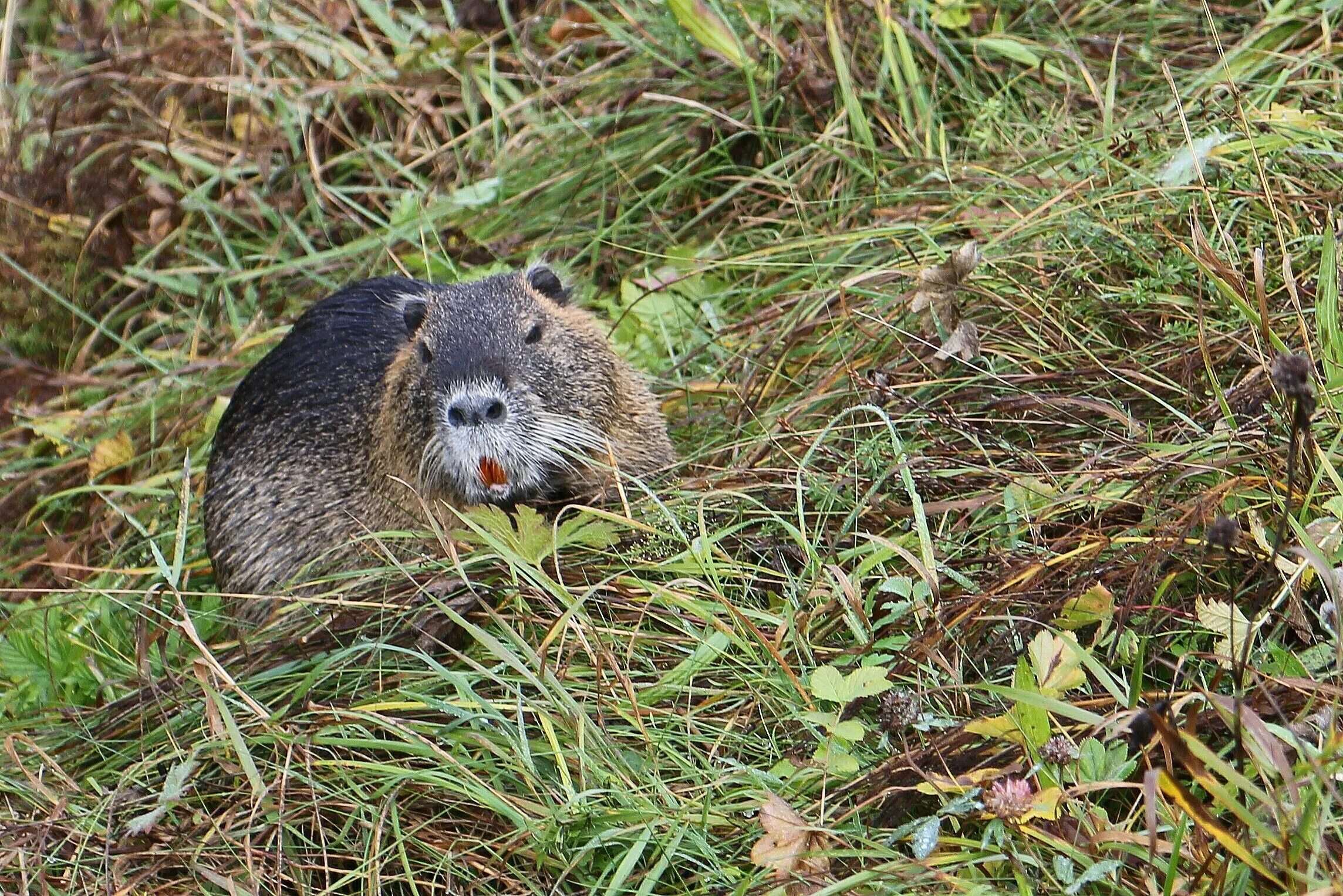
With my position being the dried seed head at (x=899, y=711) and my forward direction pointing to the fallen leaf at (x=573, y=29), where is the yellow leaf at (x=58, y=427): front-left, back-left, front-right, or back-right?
front-left

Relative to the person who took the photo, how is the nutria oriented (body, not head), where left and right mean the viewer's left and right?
facing the viewer and to the right of the viewer

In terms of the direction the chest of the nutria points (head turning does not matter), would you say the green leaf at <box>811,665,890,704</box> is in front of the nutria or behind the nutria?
in front

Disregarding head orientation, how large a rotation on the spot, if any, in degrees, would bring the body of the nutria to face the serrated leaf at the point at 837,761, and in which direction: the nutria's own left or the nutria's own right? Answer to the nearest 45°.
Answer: approximately 45° to the nutria's own right

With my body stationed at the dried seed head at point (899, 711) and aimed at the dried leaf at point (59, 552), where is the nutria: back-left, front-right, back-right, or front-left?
front-right

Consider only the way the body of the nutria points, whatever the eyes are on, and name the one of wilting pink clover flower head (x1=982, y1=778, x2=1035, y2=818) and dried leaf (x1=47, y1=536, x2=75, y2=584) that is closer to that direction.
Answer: the wilting pink clover flower head

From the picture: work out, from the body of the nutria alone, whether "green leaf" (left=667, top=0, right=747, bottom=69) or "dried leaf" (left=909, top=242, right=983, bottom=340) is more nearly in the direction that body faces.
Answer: the dried leaf

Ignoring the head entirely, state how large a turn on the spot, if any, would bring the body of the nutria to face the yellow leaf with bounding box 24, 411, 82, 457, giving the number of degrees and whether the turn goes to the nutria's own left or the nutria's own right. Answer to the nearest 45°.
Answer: approximately 180°

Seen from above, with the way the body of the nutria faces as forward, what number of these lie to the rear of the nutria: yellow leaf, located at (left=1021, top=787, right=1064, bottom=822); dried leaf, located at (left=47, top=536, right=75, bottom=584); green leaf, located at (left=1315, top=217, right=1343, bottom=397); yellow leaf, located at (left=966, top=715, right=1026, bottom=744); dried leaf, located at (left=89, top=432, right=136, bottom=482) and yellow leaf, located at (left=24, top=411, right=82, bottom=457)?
3

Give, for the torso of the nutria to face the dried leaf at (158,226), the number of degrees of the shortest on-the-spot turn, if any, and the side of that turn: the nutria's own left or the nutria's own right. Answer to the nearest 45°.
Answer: approximately 135° to the nutria's own left

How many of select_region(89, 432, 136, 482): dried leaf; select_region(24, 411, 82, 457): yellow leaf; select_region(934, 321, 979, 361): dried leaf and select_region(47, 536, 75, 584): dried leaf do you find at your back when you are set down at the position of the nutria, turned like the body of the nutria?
3

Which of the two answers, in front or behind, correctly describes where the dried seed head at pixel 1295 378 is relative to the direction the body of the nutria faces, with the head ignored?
in front
